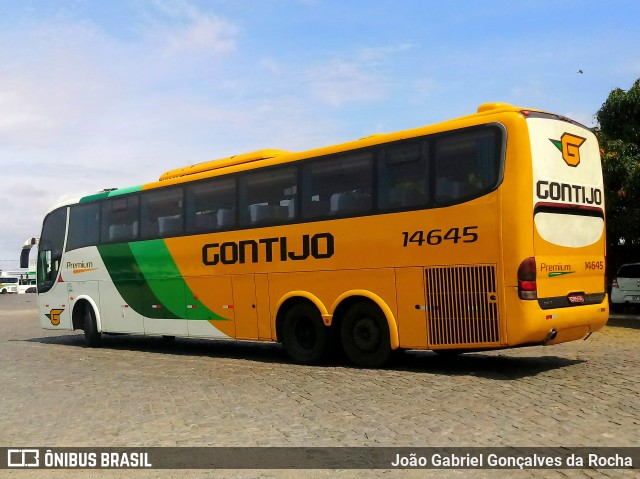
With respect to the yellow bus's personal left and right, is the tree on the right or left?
on its right

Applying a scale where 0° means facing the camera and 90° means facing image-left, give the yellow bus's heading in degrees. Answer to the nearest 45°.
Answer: approximately 135°
